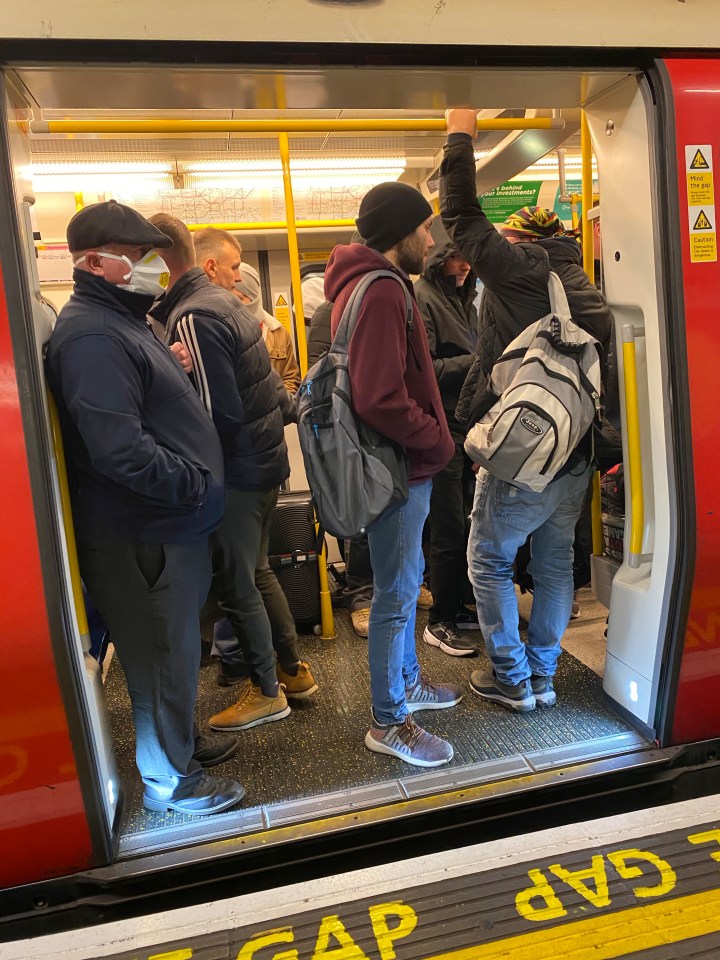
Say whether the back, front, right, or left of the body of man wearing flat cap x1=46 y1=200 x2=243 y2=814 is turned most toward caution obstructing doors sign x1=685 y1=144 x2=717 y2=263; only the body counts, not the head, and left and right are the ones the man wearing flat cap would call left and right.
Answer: front

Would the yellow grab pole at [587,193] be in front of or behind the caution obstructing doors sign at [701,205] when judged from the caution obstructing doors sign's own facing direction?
behind

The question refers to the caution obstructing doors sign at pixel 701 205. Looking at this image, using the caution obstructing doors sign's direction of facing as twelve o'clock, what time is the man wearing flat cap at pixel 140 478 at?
The man wearing flat cap is roughly at 2 o'clock from the caution obstructing doors sign.

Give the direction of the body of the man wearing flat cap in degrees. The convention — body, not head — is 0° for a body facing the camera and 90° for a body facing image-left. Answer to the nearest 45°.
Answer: approximately 270°

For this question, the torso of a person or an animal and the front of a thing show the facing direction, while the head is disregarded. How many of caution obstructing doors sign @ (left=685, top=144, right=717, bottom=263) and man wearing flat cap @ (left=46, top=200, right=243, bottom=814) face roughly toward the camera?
1

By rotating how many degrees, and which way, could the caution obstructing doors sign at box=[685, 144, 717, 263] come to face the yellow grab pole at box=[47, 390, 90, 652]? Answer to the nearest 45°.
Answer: approximately 45° to its right
